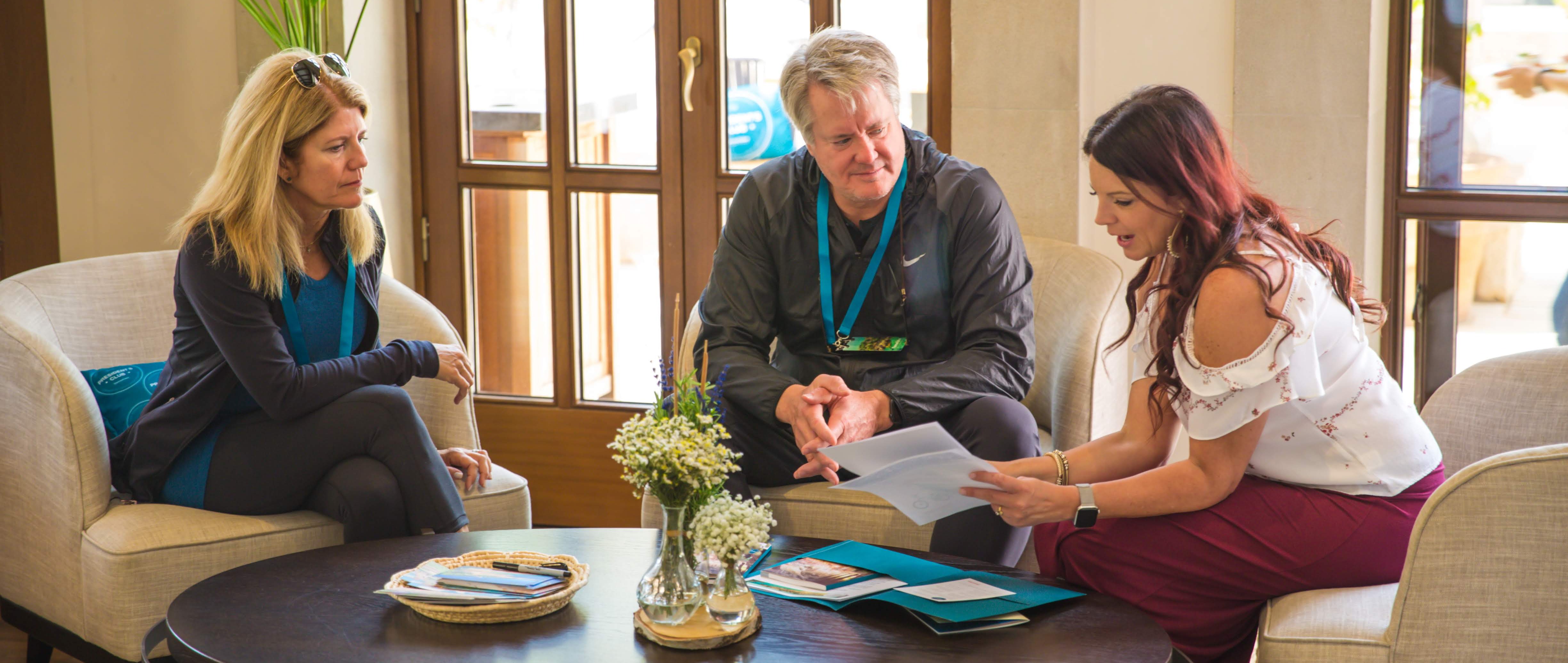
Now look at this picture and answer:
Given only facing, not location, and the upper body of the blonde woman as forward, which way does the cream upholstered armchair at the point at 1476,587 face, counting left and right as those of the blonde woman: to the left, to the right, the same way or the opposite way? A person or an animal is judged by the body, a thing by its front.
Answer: the opposite way

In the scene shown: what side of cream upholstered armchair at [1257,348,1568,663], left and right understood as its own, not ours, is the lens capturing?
left

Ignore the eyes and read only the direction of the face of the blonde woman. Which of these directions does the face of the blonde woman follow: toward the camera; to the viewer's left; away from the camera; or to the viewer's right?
to the viewer's right

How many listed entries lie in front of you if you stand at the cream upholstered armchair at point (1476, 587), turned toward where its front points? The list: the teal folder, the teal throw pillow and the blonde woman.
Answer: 3

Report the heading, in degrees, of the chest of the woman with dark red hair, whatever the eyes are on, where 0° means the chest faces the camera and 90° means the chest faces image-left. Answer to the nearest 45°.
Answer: approximately 90°

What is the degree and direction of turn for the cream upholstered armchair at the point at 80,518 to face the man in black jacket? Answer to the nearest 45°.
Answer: approximately 45° to its left

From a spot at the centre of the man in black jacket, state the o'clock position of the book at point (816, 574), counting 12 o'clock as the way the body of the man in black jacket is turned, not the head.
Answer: The book is roughly at 12 o'clock from the man in black jacket.
